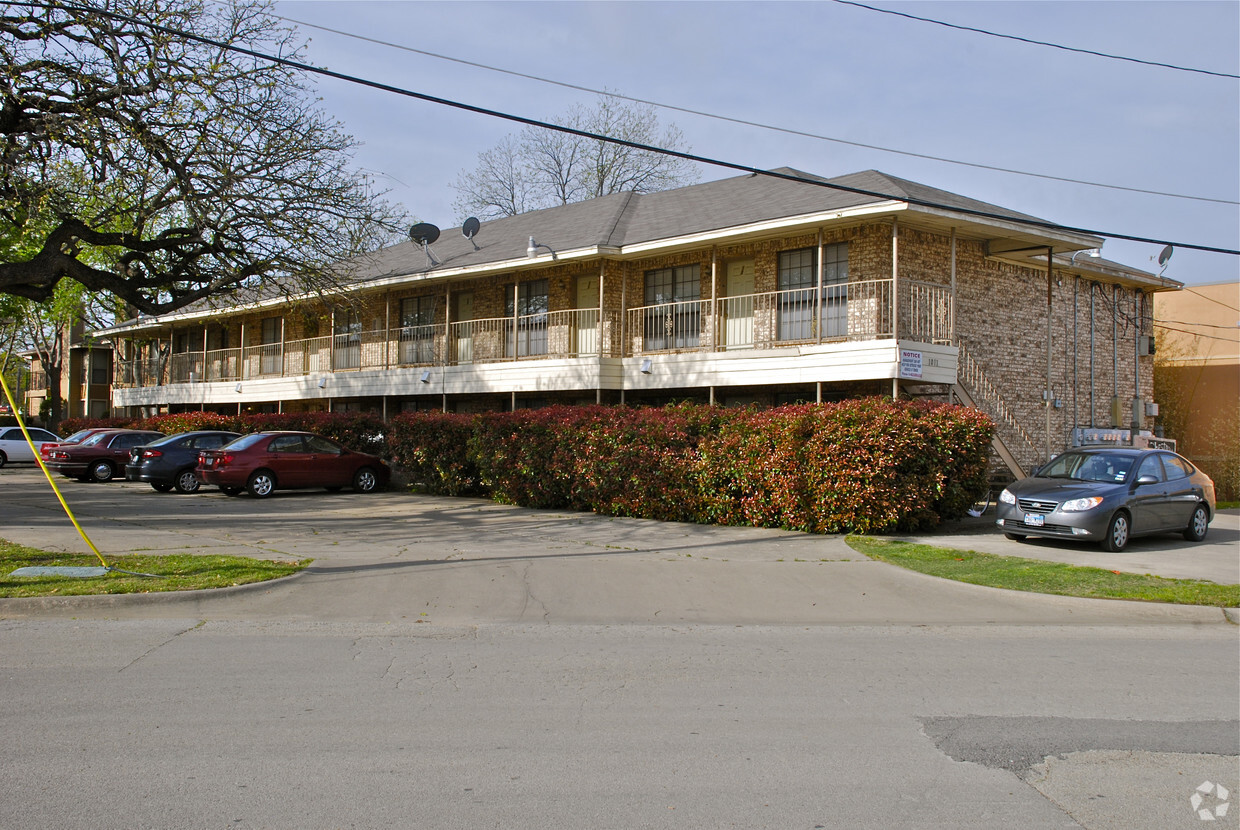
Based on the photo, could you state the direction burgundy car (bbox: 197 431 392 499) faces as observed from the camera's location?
facing away from the viewer and to the right of the viewer

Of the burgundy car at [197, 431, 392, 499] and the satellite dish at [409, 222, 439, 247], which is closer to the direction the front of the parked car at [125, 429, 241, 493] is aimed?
the satellite dish

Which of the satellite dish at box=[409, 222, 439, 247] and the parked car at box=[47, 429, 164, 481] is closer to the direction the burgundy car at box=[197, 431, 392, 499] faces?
the satellite dish

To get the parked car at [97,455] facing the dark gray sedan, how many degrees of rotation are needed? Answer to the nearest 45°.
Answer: approximately 90° to its right

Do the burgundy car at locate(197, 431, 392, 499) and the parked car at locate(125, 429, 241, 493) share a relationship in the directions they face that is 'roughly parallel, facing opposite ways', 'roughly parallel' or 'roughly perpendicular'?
roughly parallel

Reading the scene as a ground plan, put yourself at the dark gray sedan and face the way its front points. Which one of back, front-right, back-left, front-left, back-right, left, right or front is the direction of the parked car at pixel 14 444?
front-right

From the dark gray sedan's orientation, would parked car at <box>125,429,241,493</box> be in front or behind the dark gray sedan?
in front

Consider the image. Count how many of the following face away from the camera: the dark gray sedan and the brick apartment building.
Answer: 0

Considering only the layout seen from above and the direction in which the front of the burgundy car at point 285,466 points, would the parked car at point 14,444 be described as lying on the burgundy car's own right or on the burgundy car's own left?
on the burgundy car's own left

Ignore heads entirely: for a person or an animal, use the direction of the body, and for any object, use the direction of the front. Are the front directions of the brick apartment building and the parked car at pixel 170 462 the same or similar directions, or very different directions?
very different directions

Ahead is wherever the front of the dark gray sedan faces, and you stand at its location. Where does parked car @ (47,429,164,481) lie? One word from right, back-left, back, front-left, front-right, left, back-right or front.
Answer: front-right

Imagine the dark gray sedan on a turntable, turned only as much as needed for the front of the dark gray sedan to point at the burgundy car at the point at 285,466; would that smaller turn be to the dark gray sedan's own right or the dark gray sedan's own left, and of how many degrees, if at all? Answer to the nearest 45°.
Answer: approximately 45° to the dark gray sedan's own right

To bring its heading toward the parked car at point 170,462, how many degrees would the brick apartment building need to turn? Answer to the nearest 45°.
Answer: approximately 45° to its right
